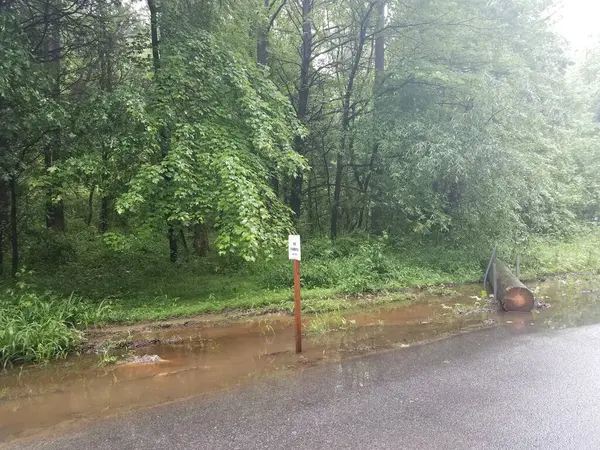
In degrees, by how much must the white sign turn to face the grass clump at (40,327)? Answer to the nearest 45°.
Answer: approximately 90° to its right

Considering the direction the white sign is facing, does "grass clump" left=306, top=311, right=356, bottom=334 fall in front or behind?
behind

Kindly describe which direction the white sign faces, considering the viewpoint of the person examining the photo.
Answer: facing the viewer
